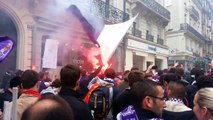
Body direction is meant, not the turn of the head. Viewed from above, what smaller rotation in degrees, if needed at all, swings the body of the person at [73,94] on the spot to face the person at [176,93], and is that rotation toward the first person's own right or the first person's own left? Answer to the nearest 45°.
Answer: approximately 45° to the first person's own right

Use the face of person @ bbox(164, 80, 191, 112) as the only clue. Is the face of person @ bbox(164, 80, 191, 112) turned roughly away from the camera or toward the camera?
away from the camera

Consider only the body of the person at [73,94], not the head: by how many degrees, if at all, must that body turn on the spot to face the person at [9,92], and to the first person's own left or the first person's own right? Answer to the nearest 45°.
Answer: approximately 90° to the first person's own left

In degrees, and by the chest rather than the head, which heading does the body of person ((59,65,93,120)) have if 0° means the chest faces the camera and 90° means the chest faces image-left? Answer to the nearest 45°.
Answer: approximately 225°

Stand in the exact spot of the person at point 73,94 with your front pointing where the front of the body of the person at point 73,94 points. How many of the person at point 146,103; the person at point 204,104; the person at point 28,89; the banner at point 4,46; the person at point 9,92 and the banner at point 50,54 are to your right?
2

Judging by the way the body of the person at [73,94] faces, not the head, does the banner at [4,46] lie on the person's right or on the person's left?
on the person's left

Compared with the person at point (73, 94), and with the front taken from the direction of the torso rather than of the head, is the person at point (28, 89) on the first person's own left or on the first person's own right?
on the first person's own left

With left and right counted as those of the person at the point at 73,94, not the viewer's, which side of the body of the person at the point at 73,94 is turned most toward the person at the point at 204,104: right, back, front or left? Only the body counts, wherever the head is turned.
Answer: right

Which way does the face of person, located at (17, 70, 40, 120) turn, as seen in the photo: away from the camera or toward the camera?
away from the camera

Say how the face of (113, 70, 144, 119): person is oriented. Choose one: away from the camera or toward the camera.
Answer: away from the camera

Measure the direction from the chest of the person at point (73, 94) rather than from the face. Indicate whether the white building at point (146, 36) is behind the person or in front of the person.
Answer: in front
